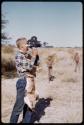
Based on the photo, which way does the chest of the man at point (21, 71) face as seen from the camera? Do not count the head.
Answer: to the viewer's right
